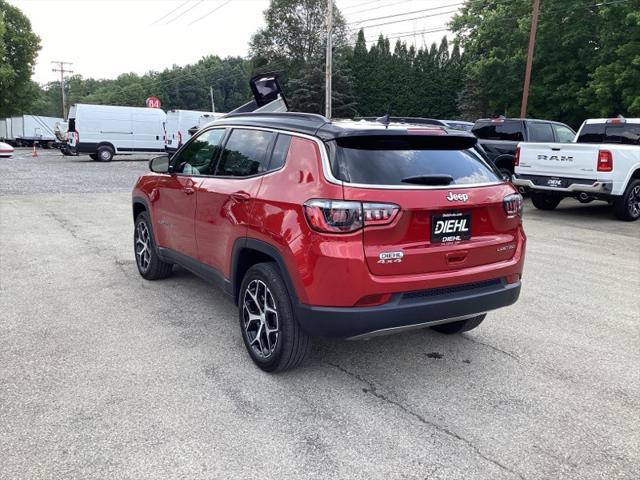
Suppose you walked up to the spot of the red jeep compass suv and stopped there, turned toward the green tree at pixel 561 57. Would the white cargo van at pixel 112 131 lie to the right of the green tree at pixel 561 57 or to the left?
left

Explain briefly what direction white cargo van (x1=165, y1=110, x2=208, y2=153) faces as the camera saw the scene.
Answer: facing away from the viewer and to the right of the viewer

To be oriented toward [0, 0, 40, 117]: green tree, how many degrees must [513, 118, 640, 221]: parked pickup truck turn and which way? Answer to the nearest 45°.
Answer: approximately 90° to its left

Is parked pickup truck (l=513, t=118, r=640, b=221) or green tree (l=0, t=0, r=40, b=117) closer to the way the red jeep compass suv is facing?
the green tree

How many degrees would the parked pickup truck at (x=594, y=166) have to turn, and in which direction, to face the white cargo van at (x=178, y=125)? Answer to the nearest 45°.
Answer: approximately 90° to its left

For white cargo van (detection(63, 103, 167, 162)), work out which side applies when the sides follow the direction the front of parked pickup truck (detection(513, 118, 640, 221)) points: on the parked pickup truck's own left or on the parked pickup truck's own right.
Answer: on the parked pickup truck's own left

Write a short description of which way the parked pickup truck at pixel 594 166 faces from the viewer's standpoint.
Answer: facing away from the viewer and to the right of the viewer
